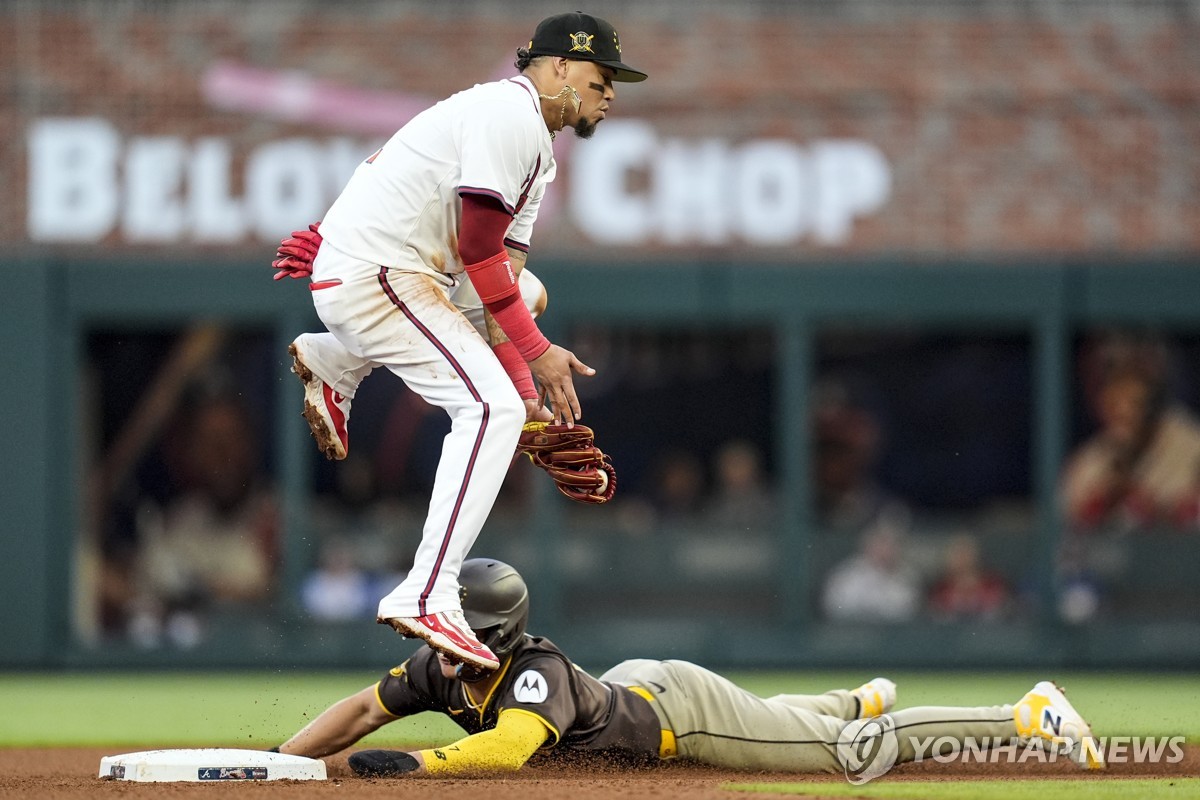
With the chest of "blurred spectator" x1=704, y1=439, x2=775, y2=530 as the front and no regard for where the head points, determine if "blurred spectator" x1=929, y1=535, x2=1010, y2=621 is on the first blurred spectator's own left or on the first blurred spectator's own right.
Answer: on the first blurred spectator's own left

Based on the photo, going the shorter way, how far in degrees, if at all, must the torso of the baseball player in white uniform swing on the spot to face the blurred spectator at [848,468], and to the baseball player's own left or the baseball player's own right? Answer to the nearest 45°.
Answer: approximately 90° to the baseball player's own left

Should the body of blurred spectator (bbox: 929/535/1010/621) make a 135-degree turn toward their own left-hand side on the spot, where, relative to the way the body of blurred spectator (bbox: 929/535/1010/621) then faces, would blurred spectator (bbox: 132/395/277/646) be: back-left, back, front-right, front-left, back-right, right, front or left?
back-left

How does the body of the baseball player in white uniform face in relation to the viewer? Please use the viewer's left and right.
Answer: facing to the right of the viewer

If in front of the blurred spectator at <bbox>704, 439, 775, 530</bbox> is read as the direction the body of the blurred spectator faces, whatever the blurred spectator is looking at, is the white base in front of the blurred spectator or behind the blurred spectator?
in front

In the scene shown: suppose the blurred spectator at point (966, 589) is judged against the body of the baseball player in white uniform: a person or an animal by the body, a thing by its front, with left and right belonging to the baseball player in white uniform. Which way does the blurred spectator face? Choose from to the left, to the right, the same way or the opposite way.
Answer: to the right

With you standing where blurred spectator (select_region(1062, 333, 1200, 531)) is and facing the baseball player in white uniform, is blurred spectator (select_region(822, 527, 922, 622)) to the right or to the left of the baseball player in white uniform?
right

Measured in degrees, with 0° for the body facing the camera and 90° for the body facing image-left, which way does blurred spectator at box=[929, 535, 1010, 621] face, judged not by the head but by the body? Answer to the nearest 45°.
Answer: approximately 0°

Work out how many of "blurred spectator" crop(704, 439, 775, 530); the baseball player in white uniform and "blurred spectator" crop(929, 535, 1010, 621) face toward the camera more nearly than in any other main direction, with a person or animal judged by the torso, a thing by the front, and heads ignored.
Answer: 2

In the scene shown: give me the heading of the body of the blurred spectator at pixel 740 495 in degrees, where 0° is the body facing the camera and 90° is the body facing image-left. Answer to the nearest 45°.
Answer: approximately 0°
